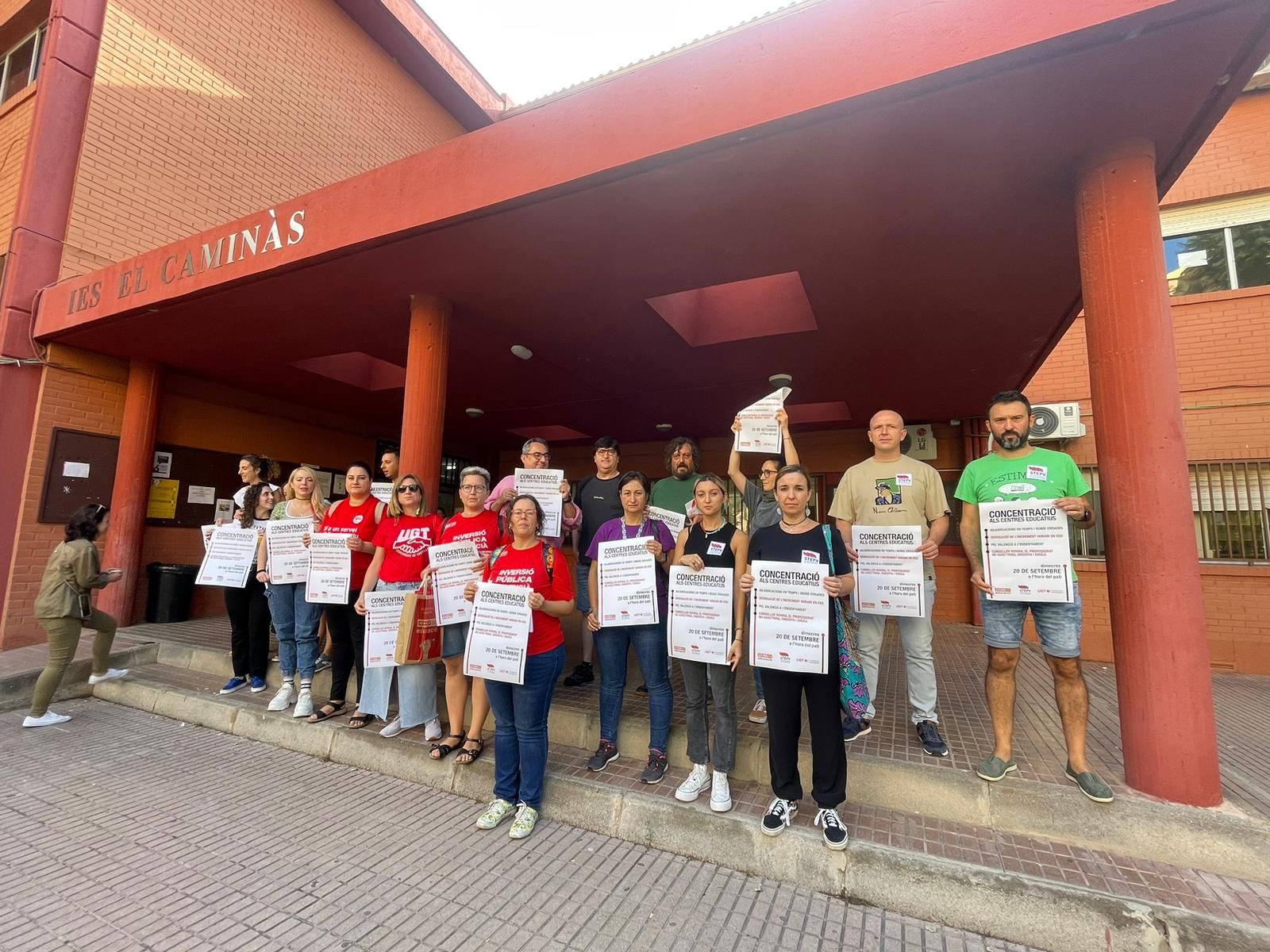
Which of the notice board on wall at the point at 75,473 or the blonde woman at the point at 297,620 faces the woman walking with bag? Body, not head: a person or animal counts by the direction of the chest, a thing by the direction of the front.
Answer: the notice board on wall

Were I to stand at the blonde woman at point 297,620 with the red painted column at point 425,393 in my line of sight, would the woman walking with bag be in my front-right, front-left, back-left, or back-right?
back-left

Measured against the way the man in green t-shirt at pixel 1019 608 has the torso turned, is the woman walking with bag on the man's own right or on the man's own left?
on the man's own right

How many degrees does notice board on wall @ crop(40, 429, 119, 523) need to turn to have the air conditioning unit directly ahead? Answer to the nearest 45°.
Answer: approximately 45° to its left

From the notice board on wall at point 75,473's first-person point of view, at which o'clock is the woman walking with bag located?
The woman walking with bag is roughly at 12 o'clock from the notice board on wall.

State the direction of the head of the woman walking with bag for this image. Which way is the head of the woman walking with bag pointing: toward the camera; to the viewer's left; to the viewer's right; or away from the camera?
to the viewer's right

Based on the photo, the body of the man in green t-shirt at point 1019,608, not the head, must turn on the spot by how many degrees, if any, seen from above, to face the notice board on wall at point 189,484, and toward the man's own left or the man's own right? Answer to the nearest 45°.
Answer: approximately 90° to the man's own right
